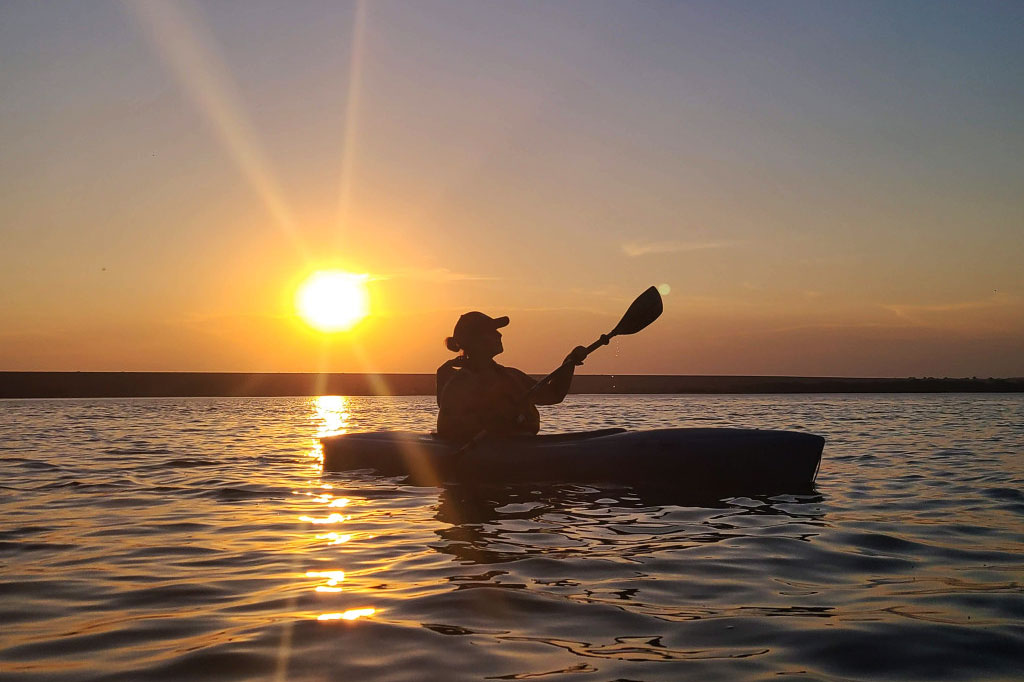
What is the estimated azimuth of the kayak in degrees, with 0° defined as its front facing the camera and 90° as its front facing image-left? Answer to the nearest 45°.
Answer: approximately 270°

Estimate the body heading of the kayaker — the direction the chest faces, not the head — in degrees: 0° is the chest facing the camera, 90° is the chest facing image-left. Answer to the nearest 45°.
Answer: approximately 270°

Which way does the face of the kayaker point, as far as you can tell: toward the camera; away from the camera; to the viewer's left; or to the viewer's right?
to the viewer's right
